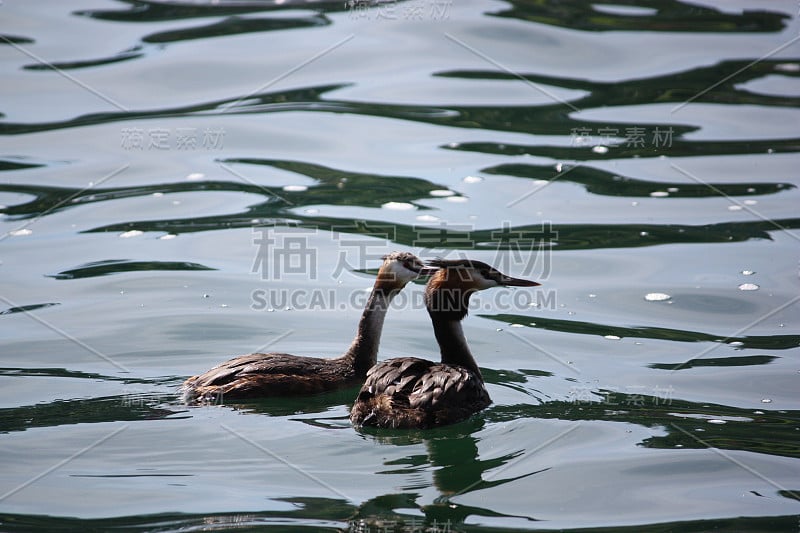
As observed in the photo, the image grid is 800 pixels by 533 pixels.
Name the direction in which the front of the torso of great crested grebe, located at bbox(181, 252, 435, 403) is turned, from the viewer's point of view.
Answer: to the viewer's right

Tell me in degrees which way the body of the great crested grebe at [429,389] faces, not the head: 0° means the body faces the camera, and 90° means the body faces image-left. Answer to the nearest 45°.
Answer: approximately 225°

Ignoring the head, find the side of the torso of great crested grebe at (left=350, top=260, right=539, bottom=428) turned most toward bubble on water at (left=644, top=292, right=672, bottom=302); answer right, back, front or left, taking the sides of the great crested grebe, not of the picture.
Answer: front

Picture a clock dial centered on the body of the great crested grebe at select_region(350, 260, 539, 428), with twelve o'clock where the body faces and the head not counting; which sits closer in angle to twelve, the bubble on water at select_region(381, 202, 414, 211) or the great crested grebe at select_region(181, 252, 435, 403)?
the bubble on water

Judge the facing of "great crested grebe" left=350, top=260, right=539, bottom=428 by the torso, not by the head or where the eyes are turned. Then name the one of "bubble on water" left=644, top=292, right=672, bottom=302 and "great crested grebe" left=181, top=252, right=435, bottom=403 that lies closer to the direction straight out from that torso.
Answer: the bubble on water

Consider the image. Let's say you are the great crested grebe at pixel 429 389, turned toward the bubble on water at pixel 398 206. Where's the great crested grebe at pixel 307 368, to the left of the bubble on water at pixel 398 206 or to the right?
left

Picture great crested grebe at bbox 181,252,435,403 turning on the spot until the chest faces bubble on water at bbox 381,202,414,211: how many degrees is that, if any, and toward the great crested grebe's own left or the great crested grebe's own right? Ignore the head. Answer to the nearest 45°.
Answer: approximately 90° to the great crested grebe's own left

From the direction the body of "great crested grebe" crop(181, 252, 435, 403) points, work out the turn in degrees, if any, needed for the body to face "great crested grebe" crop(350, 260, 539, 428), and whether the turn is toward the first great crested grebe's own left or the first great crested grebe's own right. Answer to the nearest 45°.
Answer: approximately 45° to the first great crested grebe's own right

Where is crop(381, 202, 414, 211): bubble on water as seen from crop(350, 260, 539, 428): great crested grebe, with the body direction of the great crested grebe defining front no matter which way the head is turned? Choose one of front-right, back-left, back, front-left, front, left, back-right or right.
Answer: front-left

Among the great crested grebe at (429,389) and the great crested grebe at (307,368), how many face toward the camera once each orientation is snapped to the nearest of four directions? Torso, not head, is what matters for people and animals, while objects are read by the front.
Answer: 0
